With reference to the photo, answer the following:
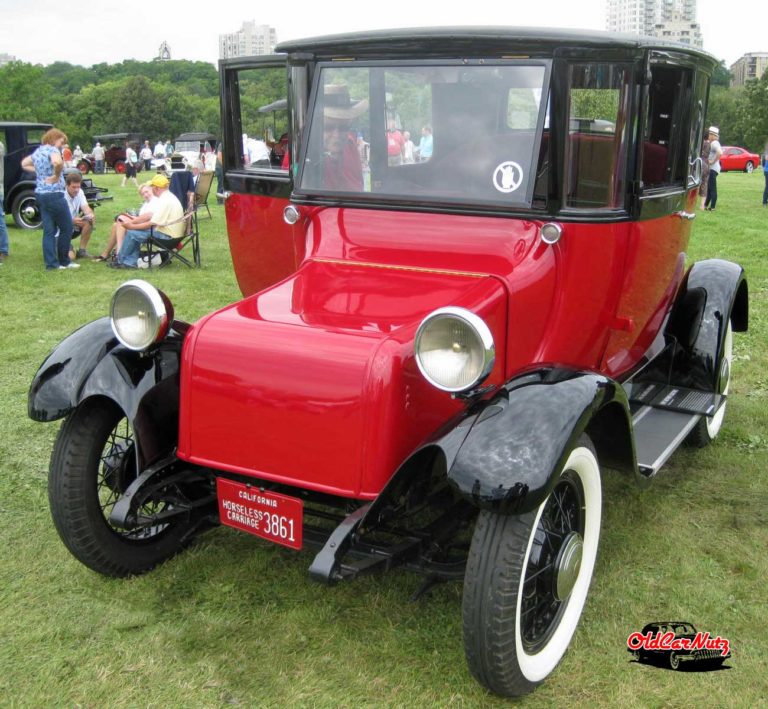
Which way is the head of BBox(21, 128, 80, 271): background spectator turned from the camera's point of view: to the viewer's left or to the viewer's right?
to the viewer's right

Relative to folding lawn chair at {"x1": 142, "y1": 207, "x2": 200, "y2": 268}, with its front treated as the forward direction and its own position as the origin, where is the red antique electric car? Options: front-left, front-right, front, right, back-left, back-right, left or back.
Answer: left

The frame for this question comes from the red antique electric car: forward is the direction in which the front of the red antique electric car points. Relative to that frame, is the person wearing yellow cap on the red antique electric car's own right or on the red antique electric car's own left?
on the red antique electric car's own right

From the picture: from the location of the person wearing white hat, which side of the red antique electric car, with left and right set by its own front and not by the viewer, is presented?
back

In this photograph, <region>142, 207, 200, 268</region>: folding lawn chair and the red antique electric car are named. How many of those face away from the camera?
0

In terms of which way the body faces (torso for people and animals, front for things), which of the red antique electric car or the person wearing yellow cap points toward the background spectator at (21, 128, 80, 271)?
the person wearing yellow cap

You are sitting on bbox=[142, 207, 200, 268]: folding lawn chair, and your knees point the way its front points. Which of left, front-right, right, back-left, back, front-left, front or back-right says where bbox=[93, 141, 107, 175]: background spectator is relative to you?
right

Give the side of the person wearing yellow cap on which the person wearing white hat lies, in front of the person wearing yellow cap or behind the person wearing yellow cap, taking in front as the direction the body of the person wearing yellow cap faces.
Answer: behind

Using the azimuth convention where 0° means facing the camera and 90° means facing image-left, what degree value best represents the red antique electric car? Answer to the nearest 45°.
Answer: approximately 45°

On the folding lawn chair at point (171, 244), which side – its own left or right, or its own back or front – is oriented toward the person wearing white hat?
back

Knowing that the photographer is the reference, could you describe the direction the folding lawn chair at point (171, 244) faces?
facing to the left of the viewer

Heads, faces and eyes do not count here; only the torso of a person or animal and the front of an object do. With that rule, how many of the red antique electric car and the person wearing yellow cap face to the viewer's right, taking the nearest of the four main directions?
0

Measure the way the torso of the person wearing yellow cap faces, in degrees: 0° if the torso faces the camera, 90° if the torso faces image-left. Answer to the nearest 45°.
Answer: approximately 90°

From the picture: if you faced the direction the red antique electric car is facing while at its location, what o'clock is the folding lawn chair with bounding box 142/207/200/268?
The folding lawn chair is roughly at 4 o'clock from the red antique electric car.

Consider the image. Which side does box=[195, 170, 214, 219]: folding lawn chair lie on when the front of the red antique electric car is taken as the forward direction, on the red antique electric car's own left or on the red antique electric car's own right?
on the red antique electric car's own right
